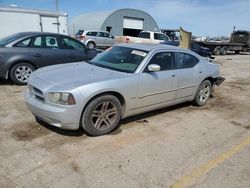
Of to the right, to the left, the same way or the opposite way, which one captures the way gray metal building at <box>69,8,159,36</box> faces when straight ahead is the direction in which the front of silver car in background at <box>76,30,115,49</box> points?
to the right

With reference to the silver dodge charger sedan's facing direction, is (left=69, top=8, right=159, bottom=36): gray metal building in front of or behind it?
behind

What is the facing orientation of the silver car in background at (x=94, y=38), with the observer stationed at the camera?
facing away from the viewer and to the right of the viewer

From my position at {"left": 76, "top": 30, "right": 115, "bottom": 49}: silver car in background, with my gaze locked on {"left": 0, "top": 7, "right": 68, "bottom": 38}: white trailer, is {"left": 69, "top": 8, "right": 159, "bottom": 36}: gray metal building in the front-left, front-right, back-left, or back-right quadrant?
back-right

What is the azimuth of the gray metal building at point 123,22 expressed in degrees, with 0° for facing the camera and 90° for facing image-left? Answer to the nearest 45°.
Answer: approximately 315°

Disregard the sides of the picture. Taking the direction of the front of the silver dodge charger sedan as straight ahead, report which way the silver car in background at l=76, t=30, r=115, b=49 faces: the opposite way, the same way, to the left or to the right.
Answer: the opposite way

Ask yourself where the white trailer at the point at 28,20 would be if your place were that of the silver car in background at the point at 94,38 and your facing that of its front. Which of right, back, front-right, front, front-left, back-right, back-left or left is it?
back
